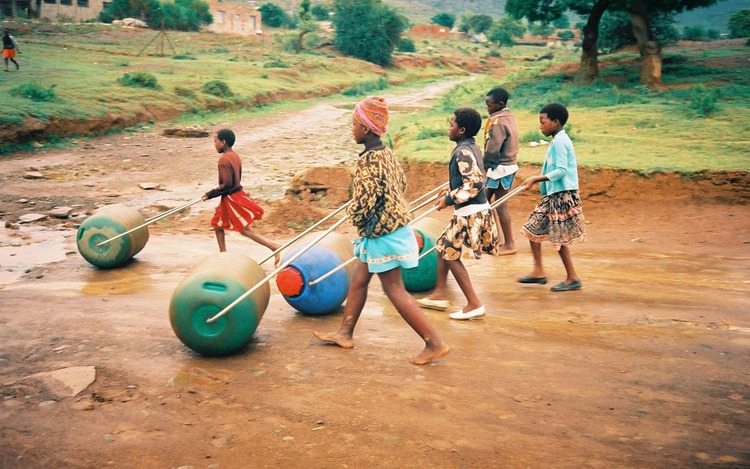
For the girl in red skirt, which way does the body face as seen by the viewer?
to the viewer's left

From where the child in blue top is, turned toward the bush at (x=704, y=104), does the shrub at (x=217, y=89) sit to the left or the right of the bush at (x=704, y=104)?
left

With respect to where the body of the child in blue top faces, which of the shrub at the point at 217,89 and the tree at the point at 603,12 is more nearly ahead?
the shrub

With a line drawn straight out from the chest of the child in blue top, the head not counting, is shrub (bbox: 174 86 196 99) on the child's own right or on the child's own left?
on the child's own right

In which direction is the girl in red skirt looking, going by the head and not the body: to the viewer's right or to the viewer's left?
to the viewer's left

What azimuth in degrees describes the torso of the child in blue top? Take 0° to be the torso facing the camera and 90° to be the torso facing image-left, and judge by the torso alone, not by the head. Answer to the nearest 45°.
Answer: approximately 90°

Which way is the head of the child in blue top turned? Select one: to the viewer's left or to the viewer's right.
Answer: to the viewer's left

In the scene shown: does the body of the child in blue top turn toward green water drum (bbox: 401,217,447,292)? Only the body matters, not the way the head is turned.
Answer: yes

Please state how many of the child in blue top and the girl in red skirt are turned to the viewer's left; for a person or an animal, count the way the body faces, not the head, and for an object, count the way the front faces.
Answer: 2

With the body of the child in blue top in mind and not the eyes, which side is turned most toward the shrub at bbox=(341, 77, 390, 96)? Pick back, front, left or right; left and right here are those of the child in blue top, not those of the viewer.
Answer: right

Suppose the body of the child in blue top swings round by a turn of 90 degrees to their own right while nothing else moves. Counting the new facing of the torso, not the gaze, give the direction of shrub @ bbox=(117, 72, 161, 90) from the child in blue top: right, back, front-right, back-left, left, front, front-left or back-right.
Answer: front-left

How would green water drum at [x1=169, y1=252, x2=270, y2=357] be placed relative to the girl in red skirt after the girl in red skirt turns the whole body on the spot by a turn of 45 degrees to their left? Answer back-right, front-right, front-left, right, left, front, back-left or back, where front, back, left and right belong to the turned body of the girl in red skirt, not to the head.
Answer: front-left

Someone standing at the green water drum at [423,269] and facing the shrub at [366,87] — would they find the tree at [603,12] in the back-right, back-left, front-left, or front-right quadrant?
front-right

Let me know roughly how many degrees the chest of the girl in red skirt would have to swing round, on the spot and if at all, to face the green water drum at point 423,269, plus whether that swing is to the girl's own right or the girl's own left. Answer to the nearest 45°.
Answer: approximately 135° to the girl's own left

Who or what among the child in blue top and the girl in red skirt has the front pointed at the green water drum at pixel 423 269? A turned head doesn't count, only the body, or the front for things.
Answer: the child in blue top
